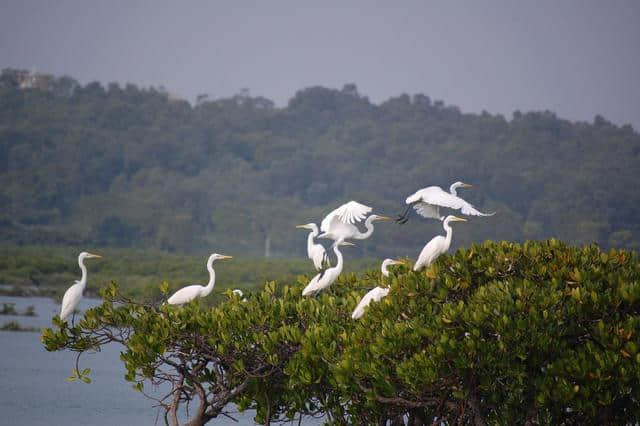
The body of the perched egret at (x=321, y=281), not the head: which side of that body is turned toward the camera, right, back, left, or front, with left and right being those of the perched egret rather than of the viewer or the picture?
right

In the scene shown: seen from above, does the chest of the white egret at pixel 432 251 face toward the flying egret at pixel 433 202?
no

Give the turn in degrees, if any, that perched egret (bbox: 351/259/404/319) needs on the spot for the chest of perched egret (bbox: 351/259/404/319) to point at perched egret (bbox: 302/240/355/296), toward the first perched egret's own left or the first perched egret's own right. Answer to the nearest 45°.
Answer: approximately 135° to the first perched egret's own left

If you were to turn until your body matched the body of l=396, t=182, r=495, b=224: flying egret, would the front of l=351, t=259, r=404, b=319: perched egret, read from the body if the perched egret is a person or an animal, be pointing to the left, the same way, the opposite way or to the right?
the same way

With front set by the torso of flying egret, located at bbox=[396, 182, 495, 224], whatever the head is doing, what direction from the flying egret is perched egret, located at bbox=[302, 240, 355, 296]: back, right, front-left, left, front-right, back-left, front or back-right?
back

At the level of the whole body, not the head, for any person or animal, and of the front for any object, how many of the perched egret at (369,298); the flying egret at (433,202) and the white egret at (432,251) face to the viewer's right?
3

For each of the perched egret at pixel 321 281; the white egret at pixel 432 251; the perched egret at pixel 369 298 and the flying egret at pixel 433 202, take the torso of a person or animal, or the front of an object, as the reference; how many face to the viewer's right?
4

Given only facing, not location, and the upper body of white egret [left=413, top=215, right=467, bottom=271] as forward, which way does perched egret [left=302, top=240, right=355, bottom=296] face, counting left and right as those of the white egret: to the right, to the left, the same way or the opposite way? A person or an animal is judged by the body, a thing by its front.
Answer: the same way

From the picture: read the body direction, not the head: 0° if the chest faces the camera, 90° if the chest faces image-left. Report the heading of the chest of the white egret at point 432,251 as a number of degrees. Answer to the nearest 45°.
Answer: approximately 270°

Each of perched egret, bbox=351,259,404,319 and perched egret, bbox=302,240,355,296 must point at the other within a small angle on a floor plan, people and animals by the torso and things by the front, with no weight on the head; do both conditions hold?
no

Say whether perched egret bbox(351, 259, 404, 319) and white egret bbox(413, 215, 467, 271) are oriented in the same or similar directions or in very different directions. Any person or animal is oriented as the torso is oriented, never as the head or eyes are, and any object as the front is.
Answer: same or similar directions

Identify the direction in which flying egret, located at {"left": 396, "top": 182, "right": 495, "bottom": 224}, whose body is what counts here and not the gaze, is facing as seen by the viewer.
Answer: to the viewer's right

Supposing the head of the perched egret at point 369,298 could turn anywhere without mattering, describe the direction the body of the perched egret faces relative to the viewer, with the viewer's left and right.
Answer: facing to the right of the viewer

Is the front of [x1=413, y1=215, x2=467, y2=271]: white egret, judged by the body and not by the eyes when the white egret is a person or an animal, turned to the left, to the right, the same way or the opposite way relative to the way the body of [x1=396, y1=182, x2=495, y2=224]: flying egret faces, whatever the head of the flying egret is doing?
the same way

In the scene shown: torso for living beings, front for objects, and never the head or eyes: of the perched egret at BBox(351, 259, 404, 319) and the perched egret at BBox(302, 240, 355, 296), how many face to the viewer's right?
2
